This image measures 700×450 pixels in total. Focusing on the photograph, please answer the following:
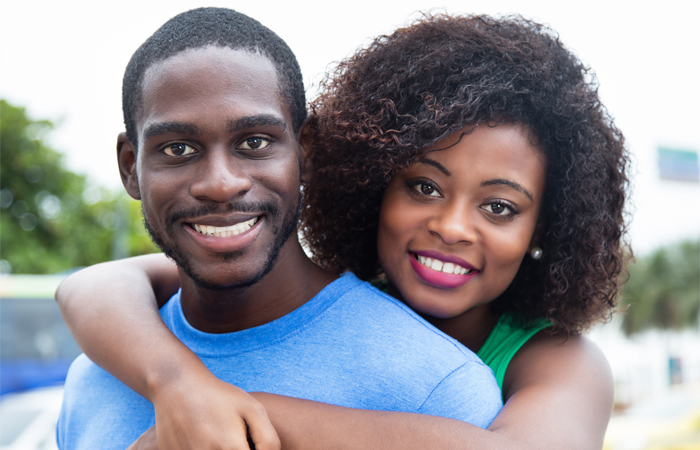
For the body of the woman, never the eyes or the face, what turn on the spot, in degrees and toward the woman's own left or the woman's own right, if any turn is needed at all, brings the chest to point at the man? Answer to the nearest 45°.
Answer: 0° — they already face them

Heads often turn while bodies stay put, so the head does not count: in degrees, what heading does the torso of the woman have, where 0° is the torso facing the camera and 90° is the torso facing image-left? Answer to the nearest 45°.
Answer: approximately 45°
